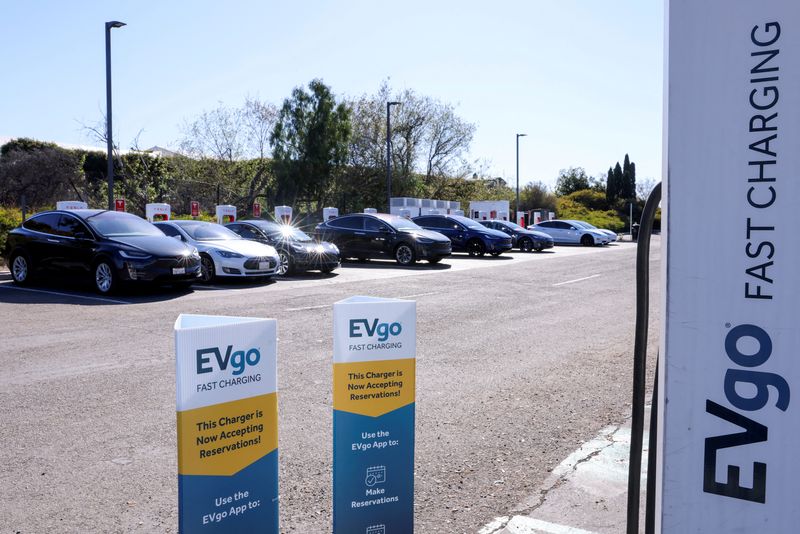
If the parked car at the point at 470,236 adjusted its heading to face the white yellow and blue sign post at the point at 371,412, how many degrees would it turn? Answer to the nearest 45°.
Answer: approximately 45° to its right

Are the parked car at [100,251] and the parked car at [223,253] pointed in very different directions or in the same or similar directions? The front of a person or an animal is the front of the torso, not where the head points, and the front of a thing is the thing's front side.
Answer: same or similar directions

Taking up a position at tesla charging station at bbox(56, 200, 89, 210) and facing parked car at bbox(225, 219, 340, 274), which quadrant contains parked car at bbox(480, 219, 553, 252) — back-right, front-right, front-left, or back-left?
front-left

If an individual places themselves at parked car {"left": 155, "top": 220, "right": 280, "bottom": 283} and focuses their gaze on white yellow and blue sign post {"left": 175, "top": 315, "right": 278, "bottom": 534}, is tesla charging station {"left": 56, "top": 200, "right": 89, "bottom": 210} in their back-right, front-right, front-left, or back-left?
back-right

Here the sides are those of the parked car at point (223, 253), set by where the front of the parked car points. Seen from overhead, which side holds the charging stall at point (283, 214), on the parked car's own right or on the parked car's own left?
on the parked car's own left

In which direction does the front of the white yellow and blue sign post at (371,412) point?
toward the camera

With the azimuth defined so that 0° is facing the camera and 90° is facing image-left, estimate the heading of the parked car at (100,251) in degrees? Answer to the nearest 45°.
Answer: approximately 315°

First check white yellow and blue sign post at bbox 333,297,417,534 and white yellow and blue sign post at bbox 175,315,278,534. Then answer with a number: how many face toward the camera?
2

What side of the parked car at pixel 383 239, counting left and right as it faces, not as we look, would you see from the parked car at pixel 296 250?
right

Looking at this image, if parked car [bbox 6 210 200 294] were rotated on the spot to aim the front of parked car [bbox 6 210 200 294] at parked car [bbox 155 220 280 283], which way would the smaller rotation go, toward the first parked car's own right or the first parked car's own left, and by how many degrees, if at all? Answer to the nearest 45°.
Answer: approximately 90° to the first parked car's own left

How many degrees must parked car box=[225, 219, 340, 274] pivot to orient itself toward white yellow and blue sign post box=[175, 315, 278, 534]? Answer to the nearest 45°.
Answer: approximately 45° to its right

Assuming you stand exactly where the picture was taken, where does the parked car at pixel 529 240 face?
facing the viewer and to the right of the viewer

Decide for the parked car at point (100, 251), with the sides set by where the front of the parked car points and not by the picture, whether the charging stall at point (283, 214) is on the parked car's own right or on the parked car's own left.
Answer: on the parked car's own left

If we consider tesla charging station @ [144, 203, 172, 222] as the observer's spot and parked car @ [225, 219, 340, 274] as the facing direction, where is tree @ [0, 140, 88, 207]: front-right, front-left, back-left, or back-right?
back-left

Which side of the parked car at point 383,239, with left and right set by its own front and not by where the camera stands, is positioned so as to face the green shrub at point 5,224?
right

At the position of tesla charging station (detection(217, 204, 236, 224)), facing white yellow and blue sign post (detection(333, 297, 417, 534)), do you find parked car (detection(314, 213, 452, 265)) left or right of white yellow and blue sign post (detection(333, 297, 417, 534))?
left

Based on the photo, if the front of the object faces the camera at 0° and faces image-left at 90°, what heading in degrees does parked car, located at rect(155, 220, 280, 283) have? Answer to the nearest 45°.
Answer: approximately 315°

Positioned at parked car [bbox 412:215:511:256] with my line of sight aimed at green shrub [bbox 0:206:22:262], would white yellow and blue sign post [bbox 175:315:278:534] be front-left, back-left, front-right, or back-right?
front-left
